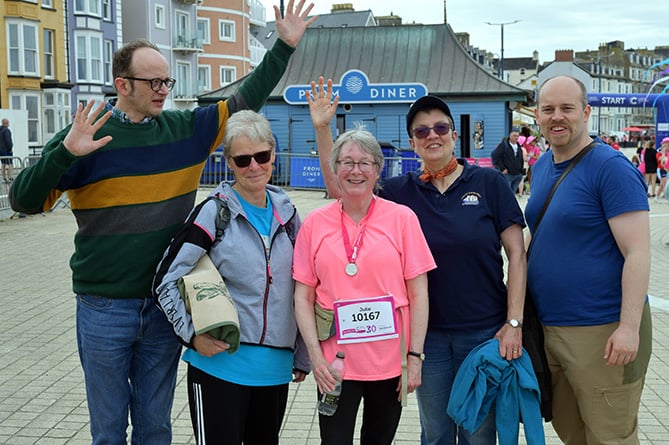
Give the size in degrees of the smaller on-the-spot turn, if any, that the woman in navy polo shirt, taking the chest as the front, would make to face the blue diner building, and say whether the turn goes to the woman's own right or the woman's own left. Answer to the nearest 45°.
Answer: approximately 180°

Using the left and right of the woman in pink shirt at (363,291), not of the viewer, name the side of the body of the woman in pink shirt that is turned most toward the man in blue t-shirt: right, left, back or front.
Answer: left

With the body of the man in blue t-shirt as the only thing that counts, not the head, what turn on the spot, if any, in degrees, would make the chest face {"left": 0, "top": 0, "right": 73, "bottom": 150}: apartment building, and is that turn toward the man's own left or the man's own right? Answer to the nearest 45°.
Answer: approximately 90° to the man's own right

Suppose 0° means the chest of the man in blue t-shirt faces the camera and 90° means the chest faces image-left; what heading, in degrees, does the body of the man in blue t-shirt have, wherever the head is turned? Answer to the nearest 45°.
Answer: approximately 45°

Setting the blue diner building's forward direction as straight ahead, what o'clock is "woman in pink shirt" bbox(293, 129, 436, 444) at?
The woman in pink shirt is roughly at 12 o'clock from the blue diner building.

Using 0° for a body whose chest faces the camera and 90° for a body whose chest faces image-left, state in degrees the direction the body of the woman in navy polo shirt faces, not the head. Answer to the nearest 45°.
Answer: approximately 0°

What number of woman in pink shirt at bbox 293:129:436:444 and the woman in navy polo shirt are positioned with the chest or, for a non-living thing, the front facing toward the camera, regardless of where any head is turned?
2
